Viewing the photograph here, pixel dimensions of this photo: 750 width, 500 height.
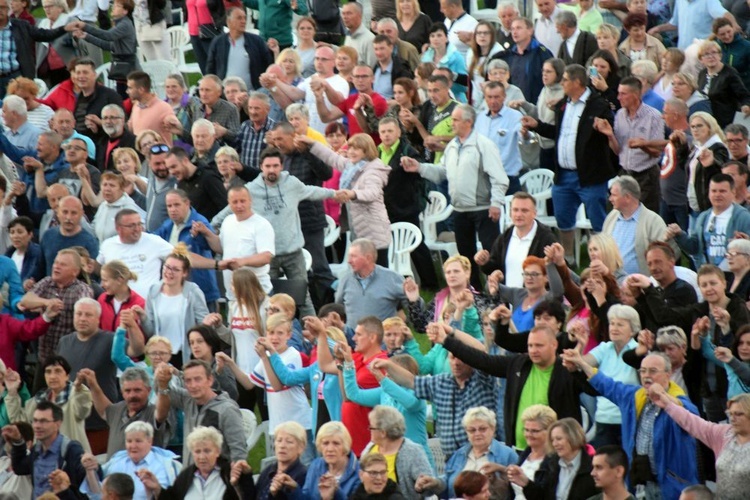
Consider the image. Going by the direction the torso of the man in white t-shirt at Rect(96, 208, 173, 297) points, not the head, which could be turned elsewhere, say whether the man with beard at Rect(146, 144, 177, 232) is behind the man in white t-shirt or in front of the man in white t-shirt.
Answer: behind

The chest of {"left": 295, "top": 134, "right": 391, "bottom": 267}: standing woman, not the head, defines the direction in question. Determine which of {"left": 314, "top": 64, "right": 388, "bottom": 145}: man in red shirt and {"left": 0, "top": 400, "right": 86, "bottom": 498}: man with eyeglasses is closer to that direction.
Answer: the man with eyeglasses

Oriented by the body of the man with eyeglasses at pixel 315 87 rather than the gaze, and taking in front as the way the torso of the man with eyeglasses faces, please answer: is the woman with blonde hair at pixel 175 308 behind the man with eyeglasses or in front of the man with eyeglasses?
in front

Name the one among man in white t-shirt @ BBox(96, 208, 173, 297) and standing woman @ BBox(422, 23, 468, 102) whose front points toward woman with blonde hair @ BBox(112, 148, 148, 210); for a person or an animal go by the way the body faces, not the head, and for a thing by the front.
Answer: the standing woman

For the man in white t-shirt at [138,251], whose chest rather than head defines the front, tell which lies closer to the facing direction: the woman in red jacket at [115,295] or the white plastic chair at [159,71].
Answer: the woman in red jacket

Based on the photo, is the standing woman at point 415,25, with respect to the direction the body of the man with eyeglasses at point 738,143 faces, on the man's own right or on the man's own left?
on the man's own right

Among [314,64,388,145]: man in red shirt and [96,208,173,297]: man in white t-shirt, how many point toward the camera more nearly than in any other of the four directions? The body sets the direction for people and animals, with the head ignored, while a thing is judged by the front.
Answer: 2

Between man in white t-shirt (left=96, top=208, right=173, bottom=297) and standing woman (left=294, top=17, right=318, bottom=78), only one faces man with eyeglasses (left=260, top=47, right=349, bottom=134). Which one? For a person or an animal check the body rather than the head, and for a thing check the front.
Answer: the standing woman

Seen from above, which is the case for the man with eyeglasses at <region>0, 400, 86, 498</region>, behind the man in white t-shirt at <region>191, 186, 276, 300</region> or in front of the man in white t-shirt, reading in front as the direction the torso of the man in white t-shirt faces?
in front
